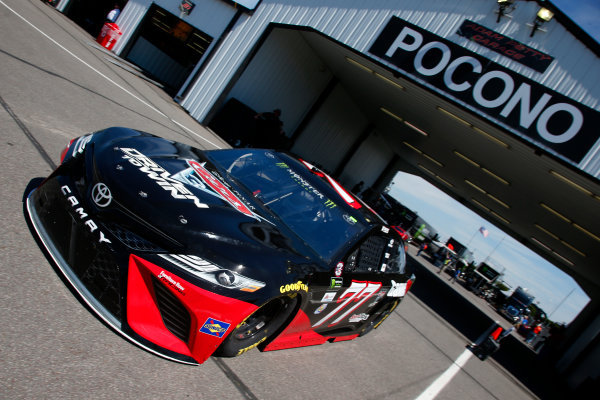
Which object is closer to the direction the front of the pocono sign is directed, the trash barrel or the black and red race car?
the black and red race car

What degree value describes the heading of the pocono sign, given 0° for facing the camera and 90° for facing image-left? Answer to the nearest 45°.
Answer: approximately 0°

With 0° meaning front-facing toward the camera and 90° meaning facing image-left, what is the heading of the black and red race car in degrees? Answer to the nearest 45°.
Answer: approximately 45°

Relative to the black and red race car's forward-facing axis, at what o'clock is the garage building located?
The garage building is roughly at 5 o'clock from the black and red race car.

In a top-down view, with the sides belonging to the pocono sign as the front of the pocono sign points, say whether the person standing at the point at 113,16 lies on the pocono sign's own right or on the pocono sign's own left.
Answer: on the pocono sign's own right

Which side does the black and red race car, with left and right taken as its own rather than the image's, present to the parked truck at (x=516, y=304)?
back

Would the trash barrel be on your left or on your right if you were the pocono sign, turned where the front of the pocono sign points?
on your right

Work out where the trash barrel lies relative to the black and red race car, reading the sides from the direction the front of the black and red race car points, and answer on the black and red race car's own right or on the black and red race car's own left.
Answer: on the black and red race car's own right

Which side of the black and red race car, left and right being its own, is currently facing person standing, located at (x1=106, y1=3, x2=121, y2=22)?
right

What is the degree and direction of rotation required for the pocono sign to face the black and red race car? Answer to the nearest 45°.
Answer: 0° — it already faces it

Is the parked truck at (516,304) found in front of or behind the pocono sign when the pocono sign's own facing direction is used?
behind
